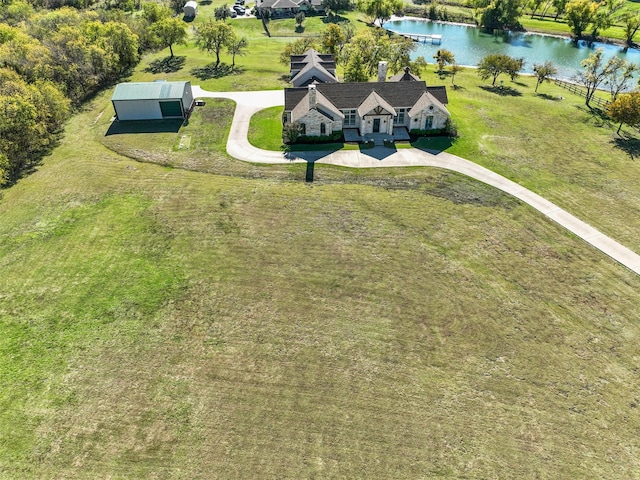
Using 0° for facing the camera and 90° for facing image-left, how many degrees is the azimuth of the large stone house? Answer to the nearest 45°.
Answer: approximately 0°

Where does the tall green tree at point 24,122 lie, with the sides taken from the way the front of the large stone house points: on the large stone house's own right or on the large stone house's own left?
on the large stone house's own right

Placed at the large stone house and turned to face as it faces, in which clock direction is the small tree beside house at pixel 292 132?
The small tree beside house is roughly at 2 o'clock from the large stone house.

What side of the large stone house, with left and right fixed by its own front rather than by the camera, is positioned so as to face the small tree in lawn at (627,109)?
left

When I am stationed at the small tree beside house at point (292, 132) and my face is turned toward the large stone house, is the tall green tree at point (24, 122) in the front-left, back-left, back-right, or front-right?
back-left

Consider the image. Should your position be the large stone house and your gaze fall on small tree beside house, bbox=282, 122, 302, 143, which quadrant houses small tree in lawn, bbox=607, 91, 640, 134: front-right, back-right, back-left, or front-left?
back-left
